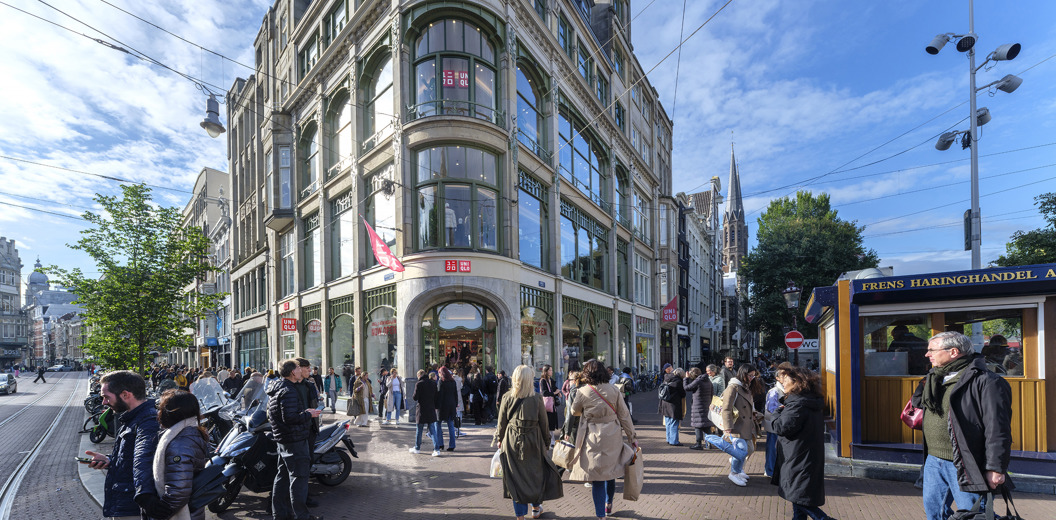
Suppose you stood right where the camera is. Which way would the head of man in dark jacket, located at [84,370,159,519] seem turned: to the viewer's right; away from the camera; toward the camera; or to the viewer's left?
to the viewer's left

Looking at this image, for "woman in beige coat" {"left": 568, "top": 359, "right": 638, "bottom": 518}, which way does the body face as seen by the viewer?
away from the camera

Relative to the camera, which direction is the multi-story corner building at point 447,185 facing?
toward the camera

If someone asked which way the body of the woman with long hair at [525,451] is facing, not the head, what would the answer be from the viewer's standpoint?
away from the camera

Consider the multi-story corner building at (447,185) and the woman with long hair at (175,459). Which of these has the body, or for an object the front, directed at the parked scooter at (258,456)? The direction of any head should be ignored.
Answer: the multi-story corner building

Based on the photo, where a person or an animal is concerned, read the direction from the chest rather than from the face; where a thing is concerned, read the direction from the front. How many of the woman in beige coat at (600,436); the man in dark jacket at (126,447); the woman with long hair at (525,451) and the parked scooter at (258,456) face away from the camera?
2

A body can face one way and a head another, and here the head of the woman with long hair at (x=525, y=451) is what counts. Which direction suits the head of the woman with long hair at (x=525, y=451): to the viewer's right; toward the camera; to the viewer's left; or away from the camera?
away from the camera

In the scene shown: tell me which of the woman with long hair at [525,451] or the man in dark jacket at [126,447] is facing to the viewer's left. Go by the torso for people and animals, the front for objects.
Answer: the man in dark jacket
